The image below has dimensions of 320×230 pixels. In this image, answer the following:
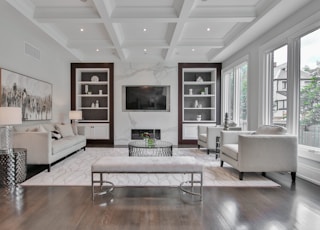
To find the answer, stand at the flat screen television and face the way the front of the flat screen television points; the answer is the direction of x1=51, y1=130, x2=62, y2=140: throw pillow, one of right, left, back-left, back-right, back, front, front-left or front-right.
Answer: front-right

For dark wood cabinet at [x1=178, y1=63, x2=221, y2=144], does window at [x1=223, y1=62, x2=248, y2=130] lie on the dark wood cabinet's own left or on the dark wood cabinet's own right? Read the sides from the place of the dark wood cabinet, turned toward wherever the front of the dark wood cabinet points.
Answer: on the dark wood cabinet's own left

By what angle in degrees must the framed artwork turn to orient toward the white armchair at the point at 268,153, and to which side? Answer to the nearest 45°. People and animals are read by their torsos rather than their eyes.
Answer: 0° — it already faces it

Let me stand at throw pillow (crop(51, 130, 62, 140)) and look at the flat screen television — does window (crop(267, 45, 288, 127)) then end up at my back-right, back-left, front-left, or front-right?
front-right

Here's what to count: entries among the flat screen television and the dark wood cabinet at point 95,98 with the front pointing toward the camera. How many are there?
2

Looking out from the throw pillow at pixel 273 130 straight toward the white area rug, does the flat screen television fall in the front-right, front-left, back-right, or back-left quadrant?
front-right

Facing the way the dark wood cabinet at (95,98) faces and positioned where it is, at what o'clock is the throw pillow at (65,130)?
The throw pillow is roughly at 1 o'clock from the dark wood cabinet.

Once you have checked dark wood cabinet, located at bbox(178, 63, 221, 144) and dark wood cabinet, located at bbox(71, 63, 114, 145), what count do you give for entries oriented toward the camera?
2

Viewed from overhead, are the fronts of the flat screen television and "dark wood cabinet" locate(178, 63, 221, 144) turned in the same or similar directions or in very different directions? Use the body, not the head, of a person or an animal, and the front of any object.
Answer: same or similar directions

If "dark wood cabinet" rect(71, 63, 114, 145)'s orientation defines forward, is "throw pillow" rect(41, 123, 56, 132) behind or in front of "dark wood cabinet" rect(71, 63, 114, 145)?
in front

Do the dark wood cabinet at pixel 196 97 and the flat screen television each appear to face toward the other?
no

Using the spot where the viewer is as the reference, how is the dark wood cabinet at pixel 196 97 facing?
facing the viewer

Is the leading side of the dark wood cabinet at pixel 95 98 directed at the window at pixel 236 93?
no

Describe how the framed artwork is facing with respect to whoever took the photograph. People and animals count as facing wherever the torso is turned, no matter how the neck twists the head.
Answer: facing the viewer and to the right of the viewer

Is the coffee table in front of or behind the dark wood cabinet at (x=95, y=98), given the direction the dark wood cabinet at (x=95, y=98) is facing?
in front

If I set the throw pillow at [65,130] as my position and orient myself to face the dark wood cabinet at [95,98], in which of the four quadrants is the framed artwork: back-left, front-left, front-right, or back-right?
back-left

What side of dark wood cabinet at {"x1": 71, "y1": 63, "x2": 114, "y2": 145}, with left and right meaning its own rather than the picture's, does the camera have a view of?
front

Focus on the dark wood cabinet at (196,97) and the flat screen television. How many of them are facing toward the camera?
2

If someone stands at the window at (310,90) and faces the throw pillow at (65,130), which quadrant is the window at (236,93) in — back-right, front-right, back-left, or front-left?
front-right

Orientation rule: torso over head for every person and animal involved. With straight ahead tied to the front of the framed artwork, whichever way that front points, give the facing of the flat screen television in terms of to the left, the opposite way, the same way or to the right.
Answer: to the right
